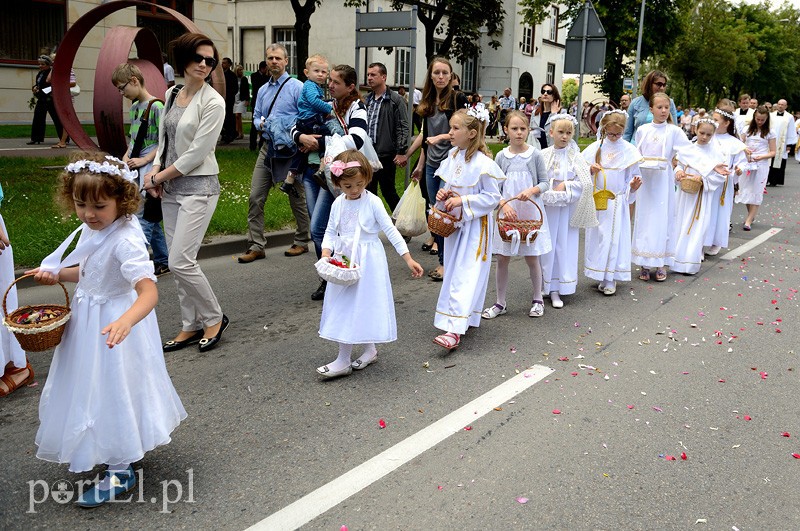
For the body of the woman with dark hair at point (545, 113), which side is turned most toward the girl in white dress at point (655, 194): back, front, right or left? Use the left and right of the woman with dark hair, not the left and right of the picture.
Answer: left

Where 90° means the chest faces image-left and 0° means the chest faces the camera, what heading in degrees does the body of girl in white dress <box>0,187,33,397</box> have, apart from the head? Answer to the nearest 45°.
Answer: approximately 45°

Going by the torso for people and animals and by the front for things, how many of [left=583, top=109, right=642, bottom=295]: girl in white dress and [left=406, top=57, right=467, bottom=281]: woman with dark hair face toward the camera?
2

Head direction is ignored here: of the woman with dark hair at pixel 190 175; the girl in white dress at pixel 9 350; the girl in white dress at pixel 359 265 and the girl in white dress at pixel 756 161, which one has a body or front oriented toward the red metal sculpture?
the girl in white dress at pixel 756 161

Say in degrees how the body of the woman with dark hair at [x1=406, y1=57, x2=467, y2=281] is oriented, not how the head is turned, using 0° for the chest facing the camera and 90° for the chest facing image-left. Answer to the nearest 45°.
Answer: approximately 0°

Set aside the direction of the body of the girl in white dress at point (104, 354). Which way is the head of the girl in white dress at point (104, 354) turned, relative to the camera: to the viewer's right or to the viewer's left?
to the viewer's left

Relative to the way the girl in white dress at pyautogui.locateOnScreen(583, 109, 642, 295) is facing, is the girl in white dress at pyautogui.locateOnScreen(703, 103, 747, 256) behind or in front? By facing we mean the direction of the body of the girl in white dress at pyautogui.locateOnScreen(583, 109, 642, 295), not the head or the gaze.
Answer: behind

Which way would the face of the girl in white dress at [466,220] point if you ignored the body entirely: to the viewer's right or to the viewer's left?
to the viewer's left

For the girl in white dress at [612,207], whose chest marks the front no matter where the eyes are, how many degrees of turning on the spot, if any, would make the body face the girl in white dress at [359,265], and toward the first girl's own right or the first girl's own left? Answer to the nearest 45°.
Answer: approximately 45° to the first girl's own right
